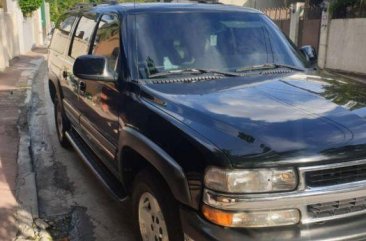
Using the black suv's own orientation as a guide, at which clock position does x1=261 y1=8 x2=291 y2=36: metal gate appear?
The metal gate is roughly at 8 o'clock from the black suv.

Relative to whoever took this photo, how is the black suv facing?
facing the viewer and to the right of the viewer

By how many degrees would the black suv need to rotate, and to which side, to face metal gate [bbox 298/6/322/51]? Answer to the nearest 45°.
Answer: approximately 135° to its left

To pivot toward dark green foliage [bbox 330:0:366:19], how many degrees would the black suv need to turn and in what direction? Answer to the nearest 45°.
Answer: approximately 135° to its left
